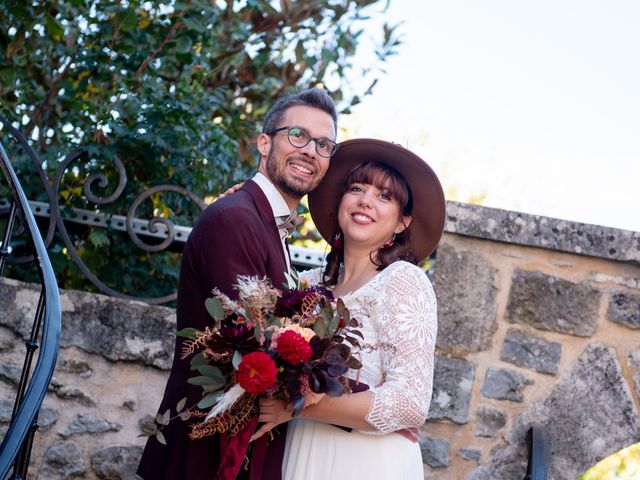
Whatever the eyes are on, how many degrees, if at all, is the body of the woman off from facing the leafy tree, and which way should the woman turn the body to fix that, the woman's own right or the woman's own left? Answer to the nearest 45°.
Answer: approximately 90° to the woman's own right

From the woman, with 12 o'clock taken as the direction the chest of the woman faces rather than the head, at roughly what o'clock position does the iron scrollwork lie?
The iron scrollwork is roughly at 3 o'clock from the woman.

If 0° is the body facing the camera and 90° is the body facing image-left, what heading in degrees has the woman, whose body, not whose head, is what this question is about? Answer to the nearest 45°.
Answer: approximately 45°
